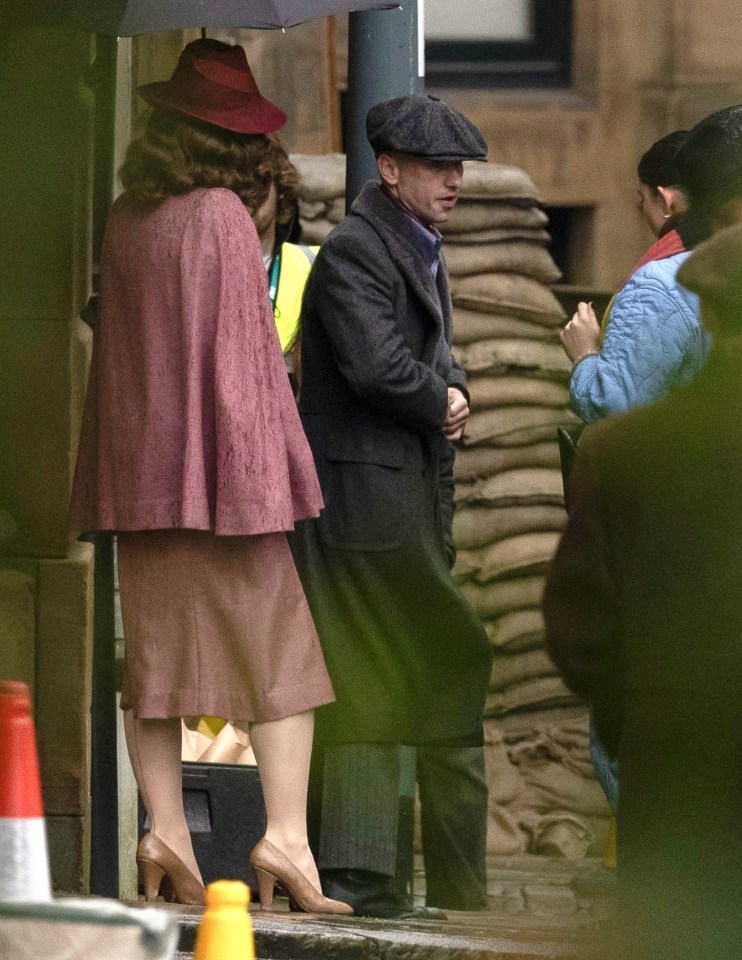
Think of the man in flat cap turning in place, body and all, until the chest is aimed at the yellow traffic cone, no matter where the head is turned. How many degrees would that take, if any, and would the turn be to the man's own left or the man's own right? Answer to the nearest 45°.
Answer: approximately 45° to the man's own right

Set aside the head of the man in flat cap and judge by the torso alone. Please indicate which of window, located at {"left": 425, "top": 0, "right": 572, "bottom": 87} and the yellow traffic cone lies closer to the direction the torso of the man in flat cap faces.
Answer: the yellow traffic cone

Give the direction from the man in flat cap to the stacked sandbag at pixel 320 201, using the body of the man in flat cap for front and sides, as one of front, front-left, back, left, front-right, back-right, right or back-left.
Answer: back-left

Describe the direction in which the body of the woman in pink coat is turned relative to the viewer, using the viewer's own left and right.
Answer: facing away from the viewer and to the right of the viewer

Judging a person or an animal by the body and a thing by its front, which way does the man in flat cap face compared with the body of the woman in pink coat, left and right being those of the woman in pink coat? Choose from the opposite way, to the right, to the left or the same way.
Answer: to the right

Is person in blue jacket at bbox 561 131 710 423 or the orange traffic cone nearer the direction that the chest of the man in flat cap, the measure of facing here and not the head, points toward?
the person in blue jacket

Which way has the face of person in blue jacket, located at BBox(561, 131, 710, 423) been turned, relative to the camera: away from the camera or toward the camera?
away from the camera

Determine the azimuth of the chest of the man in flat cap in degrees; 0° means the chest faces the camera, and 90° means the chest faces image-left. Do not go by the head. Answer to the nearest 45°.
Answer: approximately 315°

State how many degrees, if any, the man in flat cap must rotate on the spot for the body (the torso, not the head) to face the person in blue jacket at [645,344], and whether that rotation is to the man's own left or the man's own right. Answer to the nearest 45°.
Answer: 0° — they already face them
